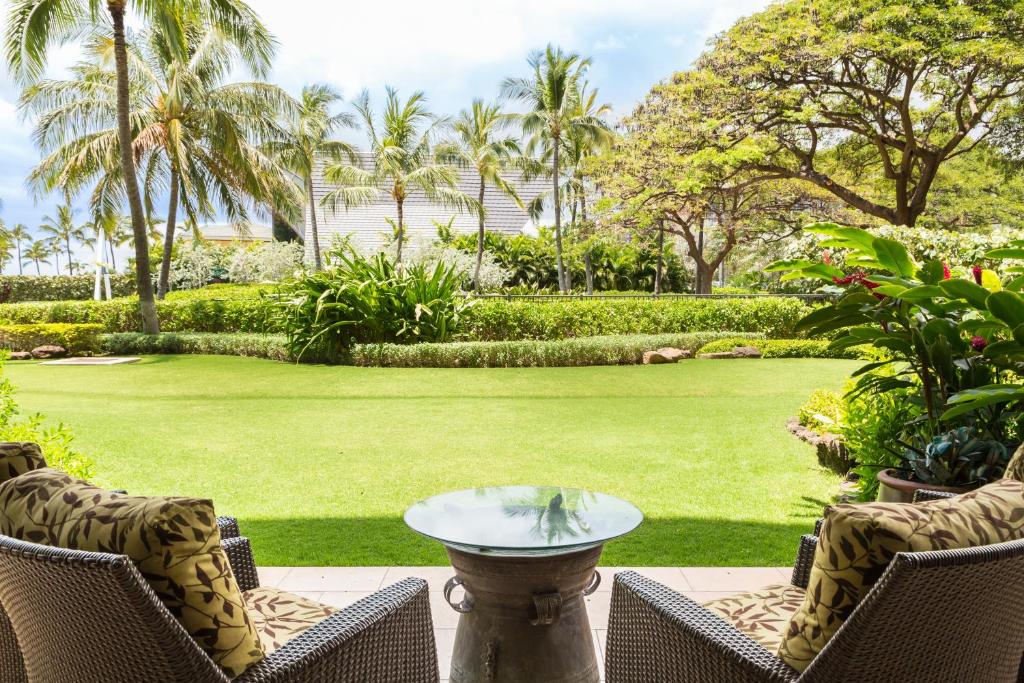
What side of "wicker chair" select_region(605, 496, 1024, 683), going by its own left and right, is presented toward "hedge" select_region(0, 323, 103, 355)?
front

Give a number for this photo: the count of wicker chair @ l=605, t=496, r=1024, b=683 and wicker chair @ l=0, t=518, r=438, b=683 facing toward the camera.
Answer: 0

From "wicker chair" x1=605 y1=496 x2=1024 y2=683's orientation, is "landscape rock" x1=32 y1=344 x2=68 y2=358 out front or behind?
out front

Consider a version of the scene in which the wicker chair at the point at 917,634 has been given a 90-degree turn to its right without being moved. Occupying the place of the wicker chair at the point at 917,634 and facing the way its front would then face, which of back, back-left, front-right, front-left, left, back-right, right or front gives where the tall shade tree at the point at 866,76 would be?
front-left

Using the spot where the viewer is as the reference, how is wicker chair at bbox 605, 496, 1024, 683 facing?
facing away from the viewer and to the left of the viewer

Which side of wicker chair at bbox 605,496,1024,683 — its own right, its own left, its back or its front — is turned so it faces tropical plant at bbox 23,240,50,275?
front

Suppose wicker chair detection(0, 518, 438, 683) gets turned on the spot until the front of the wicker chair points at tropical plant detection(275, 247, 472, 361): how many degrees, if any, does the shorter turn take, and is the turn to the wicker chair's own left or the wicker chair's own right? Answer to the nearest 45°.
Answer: approximately 45° to the wicker chair's own left

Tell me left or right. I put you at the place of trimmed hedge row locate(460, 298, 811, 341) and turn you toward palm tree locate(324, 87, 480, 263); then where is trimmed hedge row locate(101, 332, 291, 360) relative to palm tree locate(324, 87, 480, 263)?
left

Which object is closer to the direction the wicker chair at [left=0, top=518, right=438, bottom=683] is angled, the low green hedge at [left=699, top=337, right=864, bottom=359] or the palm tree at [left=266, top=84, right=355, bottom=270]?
the low green hedge

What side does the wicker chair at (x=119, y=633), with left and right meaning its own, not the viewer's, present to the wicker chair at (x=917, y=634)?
right

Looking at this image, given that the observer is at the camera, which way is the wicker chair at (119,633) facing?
facing away from the viewer and to the right of the viewer

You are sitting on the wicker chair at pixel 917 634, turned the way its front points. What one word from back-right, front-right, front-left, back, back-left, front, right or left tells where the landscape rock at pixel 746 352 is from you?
front-right

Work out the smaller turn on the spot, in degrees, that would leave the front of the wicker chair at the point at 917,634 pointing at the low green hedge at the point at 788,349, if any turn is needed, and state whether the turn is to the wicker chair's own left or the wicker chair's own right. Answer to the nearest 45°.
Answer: approximately 45° to the wicker chair's own right

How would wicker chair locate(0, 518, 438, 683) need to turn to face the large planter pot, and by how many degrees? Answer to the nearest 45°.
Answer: approximately 45° to its right

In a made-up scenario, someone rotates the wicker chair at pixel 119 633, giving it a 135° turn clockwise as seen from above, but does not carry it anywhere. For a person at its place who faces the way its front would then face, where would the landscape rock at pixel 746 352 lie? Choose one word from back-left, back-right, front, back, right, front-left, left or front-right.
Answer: back-left
